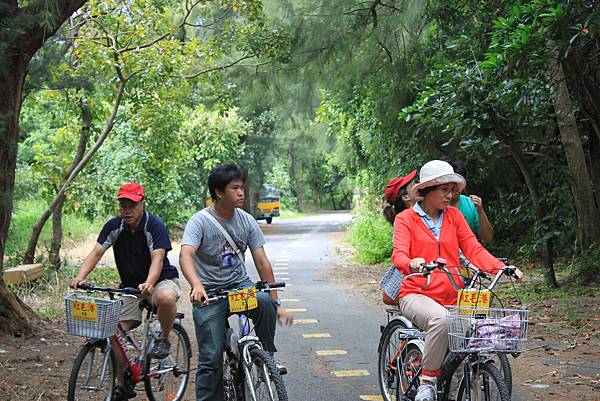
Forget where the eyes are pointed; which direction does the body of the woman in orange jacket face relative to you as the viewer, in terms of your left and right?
facing the viewer and to the right of the viewer

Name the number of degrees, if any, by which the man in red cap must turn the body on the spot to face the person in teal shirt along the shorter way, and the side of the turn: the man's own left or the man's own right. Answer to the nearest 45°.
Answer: approximately 135° to the man's own left

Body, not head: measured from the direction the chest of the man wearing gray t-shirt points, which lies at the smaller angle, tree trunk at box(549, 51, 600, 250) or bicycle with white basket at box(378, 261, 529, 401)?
the bicycle with white basket

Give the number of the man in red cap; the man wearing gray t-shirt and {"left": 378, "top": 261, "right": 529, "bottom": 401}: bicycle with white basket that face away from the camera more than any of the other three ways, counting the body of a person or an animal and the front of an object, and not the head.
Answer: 0

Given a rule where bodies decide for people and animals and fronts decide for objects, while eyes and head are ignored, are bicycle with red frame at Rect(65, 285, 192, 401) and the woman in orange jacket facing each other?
no

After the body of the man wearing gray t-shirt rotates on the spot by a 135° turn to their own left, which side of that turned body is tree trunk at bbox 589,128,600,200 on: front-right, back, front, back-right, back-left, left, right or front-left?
front-right

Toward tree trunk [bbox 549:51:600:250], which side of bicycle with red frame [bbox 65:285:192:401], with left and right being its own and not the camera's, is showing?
back

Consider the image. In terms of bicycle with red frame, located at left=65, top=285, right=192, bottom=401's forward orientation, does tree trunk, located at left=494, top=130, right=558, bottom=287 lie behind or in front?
behind

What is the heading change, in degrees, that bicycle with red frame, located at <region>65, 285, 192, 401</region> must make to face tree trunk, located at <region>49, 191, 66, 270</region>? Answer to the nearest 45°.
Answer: approximately 135° to its right

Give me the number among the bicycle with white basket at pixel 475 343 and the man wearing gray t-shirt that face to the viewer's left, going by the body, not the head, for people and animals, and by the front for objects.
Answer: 0

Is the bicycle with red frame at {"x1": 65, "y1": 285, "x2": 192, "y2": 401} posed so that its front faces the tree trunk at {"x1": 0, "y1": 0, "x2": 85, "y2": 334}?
no

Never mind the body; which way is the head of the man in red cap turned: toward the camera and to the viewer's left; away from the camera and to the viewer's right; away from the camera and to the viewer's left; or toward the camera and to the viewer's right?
toward the camera and to the viewer's left

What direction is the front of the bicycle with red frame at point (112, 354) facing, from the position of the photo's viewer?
facing the viewer and to the left of the viewer

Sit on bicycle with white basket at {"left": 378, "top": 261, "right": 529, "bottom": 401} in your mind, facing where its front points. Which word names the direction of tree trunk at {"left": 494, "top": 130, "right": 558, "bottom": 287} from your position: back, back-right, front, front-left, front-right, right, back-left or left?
back-left

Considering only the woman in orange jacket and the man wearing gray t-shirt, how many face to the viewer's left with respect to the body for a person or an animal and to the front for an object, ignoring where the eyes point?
0

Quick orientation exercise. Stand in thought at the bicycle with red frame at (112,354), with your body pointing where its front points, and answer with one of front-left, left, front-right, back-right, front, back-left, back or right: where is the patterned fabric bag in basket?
left

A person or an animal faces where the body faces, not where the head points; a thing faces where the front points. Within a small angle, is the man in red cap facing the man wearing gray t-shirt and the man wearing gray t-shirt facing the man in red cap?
no

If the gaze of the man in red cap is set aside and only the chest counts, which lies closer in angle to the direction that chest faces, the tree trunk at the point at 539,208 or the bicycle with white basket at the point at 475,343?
the bicycle with white basket
